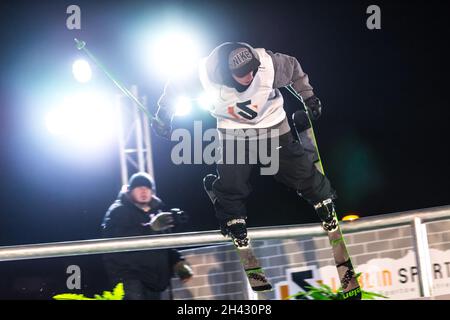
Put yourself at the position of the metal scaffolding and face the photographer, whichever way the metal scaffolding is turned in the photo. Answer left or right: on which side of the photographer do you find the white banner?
left

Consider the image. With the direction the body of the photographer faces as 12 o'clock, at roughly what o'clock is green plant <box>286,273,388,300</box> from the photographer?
The green plant is roughly at 11 o'clock from the photographer.

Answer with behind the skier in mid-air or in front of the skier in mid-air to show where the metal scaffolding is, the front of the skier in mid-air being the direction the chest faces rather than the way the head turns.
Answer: behind

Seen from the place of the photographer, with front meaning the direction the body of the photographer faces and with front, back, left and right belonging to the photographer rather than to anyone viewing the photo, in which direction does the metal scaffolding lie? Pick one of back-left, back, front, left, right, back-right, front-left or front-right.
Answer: back-left

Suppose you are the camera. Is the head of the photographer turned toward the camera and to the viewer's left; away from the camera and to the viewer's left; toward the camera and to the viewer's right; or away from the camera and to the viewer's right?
toward the camera and to the viewer's right

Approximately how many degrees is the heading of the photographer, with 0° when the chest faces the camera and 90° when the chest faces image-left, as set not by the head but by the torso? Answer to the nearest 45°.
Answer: approximately 315°

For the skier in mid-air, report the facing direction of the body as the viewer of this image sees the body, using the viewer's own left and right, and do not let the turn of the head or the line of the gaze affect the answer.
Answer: facing the viewer

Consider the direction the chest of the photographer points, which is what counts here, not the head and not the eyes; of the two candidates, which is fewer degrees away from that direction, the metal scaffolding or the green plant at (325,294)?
the green plant

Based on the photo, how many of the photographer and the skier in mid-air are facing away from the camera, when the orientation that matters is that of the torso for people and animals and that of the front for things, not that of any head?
0
